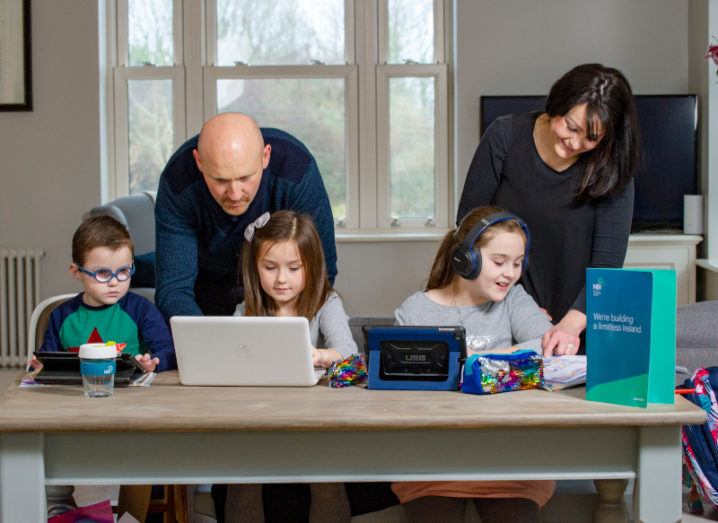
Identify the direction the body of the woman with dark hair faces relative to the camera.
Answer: toward the camera

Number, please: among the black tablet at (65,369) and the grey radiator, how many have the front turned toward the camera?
1

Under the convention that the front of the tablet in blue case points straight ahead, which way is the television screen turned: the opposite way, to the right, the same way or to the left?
the opposite way

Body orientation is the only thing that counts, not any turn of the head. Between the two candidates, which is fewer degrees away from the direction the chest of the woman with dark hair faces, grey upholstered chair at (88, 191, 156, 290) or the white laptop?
the white laptop

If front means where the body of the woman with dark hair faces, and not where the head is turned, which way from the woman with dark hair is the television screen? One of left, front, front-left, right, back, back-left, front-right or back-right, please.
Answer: back

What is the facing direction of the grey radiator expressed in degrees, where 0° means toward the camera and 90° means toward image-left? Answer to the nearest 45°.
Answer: approximately 0°

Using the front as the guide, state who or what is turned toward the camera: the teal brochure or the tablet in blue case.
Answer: the teal brochure

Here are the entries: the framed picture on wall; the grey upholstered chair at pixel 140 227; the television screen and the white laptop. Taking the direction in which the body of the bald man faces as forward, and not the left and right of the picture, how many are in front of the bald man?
1

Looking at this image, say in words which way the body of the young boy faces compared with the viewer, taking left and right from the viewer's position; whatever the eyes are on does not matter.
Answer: facing the viewer

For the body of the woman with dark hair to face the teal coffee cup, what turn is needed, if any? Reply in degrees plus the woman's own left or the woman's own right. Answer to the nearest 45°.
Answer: approximately 45° to the woman's own right

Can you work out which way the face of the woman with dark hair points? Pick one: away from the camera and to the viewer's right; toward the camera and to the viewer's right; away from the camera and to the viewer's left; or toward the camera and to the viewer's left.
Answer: toward the camera and to the viewer's left

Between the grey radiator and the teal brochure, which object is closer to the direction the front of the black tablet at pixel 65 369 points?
the grey radiator

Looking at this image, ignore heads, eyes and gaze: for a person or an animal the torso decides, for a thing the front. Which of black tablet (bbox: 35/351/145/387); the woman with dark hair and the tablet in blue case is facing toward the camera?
the woman with dark hair

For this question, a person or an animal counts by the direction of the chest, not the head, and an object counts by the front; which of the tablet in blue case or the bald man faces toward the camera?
the bald man

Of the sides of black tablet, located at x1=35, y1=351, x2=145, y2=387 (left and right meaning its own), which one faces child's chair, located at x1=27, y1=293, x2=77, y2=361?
front

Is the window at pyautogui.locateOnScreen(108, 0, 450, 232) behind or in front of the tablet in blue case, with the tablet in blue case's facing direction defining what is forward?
in front

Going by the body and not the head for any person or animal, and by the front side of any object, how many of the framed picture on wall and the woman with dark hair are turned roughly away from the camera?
0

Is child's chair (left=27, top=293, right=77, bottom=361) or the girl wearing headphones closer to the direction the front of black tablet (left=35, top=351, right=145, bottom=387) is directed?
the child's chair

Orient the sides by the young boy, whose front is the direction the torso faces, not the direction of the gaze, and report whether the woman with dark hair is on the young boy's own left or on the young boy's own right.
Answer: on the young boy's own left
